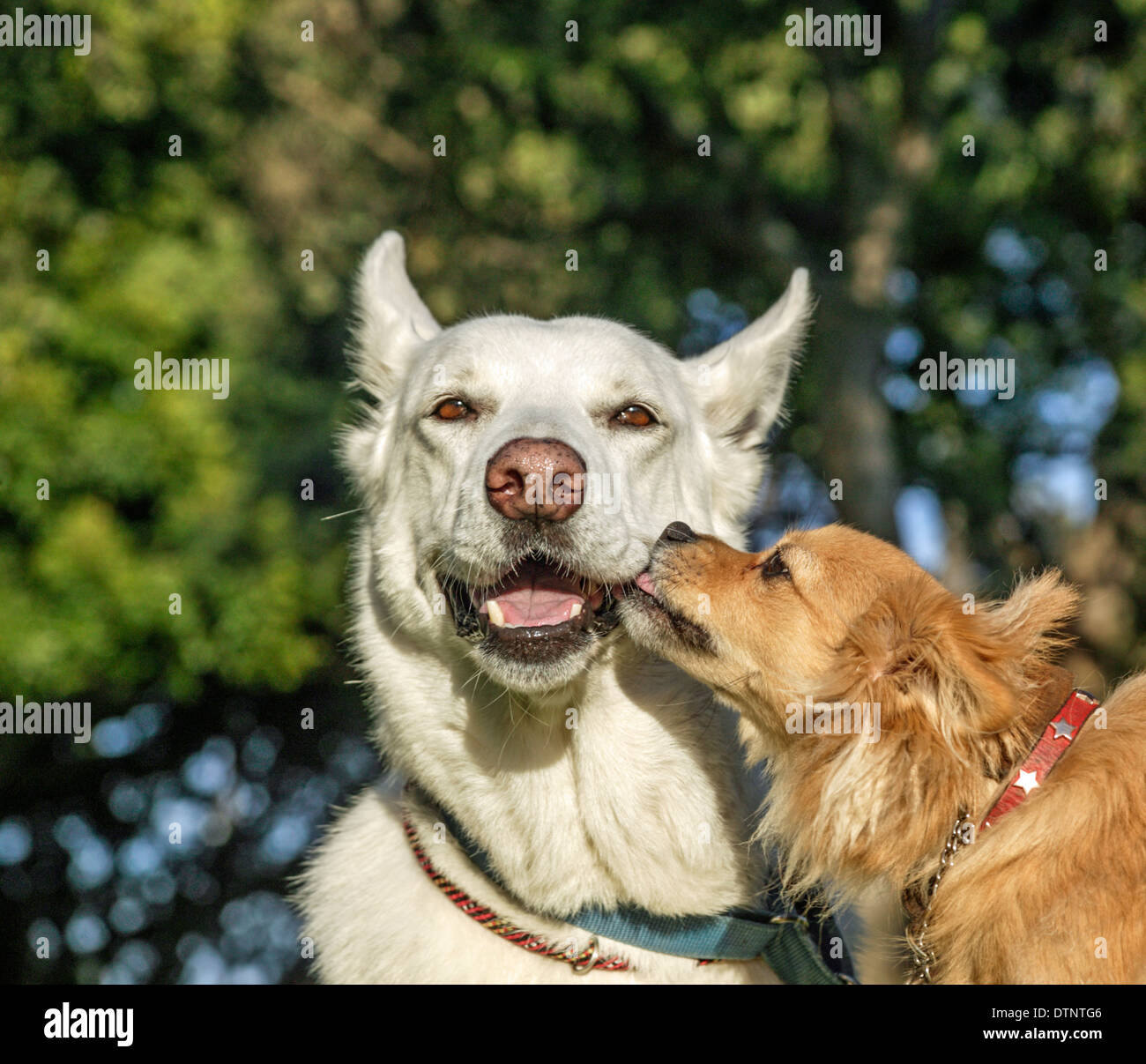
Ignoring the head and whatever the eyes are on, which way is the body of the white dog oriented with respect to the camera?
toward the camera

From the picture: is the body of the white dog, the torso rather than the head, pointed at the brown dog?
no

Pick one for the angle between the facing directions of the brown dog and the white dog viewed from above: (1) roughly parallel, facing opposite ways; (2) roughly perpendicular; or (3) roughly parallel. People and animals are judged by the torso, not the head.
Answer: roughly perpendicular

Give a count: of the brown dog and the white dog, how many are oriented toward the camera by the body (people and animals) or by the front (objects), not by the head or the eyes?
1

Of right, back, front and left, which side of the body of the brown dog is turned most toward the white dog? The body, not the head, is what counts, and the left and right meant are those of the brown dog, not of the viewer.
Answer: front

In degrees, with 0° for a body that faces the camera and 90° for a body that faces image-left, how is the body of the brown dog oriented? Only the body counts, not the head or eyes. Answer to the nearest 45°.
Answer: approximately 90°
